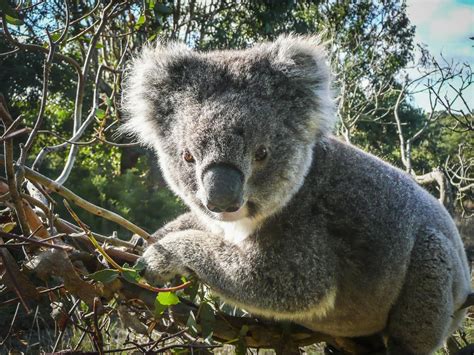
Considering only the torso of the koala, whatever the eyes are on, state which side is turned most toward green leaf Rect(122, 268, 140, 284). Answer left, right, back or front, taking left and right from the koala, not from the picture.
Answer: front

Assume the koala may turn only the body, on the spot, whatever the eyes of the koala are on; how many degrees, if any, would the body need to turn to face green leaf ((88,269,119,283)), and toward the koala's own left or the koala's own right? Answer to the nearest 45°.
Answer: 0° — it already faces it

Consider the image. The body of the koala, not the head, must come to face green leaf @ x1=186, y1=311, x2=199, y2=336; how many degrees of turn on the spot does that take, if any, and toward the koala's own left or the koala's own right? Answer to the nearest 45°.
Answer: approximately 45° to the koala's own left

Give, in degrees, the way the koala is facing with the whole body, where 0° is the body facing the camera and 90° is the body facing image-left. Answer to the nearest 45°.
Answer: approximately 45°
